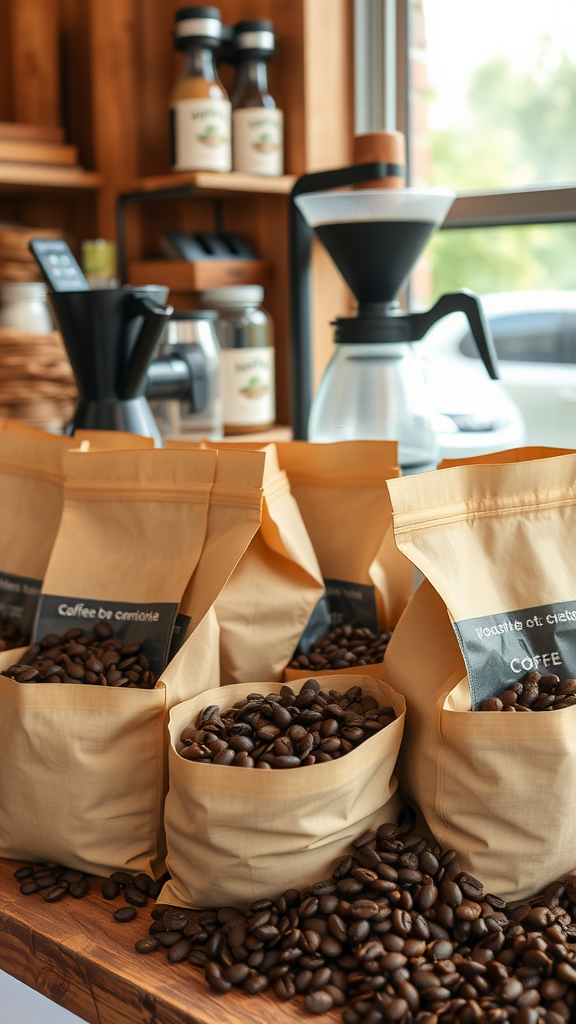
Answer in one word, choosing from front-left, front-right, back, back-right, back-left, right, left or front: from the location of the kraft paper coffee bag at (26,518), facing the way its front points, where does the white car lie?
back-left

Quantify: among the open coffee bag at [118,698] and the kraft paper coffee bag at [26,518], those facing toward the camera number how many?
2

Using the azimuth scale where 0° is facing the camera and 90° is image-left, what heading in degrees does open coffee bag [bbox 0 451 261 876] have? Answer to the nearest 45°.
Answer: approximately 0°

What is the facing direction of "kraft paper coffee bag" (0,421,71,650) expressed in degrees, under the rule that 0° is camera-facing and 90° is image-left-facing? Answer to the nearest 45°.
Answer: approximately 0°
